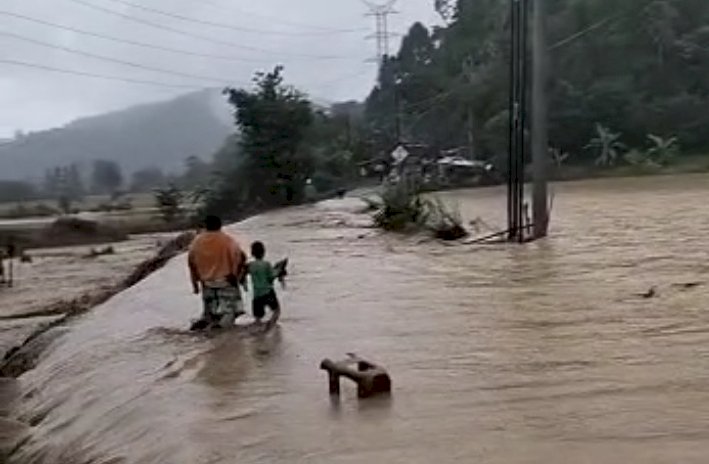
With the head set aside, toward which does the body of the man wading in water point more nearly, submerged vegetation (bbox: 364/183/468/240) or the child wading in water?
the submerged vegetation

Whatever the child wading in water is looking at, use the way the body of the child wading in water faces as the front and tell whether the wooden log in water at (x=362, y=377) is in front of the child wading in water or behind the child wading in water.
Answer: behind

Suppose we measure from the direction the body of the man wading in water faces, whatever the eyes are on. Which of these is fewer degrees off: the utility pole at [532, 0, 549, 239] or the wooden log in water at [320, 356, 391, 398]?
the utility pole

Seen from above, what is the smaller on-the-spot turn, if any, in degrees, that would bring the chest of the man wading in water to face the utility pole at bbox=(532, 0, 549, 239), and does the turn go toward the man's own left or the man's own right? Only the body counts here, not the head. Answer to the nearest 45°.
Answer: approximately 45° to the man's own right

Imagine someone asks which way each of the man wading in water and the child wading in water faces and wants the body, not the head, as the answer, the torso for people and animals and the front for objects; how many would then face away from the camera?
2

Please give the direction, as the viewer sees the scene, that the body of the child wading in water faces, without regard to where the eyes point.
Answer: away from the camera

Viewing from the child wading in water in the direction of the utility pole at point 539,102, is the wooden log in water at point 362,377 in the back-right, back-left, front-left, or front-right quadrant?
back-right

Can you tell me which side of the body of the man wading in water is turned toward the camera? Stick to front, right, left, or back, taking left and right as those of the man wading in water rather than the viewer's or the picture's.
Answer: back

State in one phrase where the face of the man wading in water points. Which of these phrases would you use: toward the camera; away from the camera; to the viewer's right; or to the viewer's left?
away from the camera

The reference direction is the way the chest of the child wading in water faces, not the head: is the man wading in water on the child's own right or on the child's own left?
on the child's own left

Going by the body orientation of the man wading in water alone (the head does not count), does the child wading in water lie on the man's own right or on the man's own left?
on the man's own right

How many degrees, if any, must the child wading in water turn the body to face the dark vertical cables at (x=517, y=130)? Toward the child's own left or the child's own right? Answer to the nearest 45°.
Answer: approximately 45° to the child's own right
